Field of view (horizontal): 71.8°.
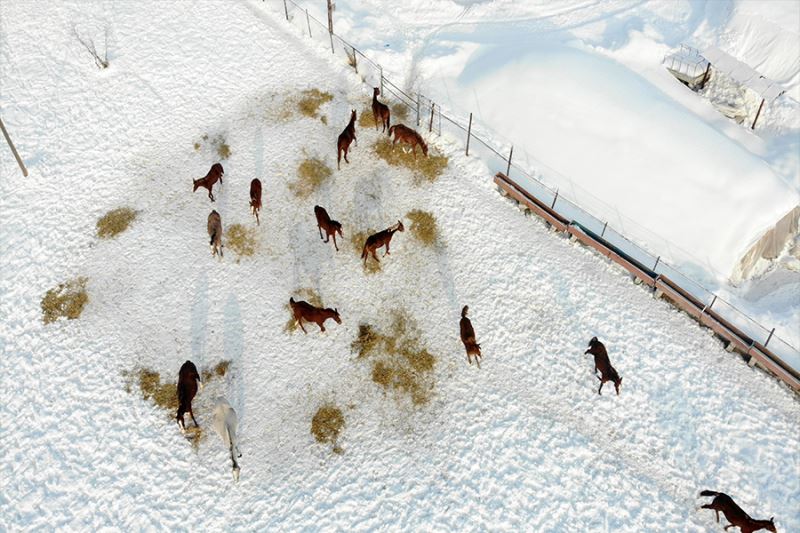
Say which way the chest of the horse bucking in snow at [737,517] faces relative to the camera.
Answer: to the viewer's right

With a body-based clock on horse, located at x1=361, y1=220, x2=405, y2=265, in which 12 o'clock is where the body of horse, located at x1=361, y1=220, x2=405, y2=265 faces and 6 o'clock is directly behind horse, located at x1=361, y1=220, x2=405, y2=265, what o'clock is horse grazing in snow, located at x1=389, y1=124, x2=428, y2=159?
horse grazing in snow, located at x1=389, y1=124, x2=428, y2=159 is roughly at 11 o'clock from horse, located at x1=361, y1=220, x2=405, y2=265.

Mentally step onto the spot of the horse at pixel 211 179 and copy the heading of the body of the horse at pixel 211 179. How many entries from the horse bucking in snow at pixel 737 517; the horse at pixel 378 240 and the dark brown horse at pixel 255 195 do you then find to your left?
3

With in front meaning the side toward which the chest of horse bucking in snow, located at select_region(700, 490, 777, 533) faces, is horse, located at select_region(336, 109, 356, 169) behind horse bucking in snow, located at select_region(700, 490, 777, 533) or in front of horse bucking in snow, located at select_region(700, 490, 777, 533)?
behind

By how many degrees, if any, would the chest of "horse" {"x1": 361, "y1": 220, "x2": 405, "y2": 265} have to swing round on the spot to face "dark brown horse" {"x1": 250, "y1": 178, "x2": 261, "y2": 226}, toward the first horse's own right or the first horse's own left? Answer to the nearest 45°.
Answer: approximately 90° to the first horse's own left

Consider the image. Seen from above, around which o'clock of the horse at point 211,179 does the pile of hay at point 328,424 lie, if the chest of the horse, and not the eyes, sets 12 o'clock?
The pile of hay is roughly at 10 o'clock from the horse.

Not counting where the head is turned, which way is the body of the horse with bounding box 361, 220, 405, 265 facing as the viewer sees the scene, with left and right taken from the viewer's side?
facing away from the viewer and to the right of the viewer

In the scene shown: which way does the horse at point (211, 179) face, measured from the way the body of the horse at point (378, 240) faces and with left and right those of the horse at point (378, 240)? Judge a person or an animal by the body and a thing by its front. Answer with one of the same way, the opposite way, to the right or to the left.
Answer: the opposite way

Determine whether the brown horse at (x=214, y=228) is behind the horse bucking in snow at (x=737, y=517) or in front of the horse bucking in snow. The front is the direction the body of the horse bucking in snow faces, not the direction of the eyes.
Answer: behind

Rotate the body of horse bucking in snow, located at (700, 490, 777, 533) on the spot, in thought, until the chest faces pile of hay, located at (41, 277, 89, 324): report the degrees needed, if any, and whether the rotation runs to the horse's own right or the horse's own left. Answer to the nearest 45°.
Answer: approximately 135° to the horse's own right

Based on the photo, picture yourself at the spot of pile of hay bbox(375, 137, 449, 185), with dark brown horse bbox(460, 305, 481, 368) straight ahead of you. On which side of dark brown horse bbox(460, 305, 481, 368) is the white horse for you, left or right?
right

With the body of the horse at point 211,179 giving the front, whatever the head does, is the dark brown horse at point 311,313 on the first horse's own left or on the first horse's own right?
on the first horse's own left
